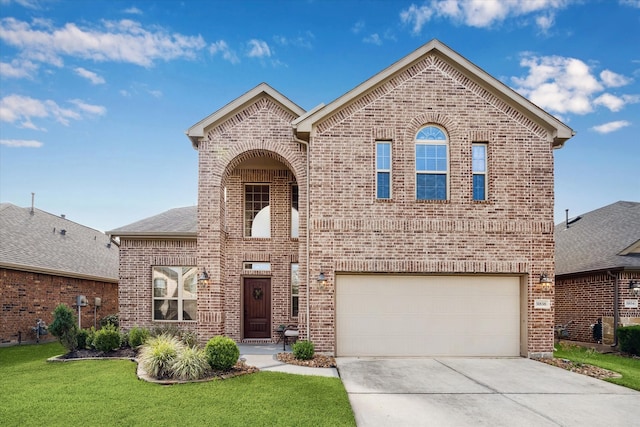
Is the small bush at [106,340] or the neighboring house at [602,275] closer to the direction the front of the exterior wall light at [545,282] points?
the small bush

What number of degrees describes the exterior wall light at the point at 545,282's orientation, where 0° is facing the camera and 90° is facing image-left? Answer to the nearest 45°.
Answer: approximately 0°

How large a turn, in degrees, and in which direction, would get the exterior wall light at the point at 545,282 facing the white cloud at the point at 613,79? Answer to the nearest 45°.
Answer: approximately 180°

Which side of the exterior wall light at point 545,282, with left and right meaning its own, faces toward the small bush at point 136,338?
right

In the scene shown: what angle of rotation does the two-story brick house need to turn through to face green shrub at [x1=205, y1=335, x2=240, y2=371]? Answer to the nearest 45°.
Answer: approximately 45° to its right

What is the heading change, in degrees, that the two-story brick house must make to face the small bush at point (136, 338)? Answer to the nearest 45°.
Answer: approximately 90° to its right
